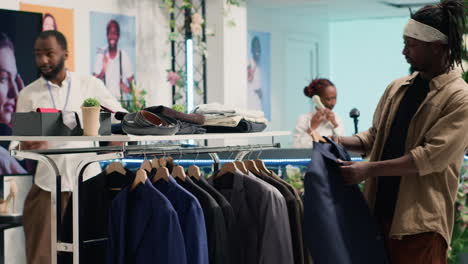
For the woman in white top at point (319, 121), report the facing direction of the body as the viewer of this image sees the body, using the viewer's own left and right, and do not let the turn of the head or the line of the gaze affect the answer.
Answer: facing the viewer and to the right of the viewer

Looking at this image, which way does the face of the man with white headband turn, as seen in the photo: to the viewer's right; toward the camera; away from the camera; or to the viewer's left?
to the viewer's left

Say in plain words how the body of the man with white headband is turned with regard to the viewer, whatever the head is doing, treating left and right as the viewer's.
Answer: facing the viewer and to the left of the viewer

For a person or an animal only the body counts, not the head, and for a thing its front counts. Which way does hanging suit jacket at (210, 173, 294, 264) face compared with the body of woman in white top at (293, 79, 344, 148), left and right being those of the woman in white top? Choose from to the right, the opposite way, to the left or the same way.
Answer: to the right

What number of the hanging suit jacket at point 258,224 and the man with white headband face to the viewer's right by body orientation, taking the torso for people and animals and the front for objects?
0

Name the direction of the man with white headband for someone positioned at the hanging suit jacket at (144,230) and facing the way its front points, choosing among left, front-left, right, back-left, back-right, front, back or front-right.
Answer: back-left

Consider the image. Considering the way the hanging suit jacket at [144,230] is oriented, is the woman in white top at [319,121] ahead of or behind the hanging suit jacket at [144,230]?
behind

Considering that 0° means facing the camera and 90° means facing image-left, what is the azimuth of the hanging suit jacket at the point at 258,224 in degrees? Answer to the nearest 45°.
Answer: approximately 45°

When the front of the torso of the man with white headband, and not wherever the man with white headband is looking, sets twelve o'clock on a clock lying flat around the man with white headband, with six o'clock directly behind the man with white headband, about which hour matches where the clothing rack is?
The clothing rack is roughly at 1 o'clock from the man with white headband.

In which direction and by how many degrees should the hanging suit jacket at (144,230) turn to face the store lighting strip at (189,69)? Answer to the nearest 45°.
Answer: approximately 135° to its right
